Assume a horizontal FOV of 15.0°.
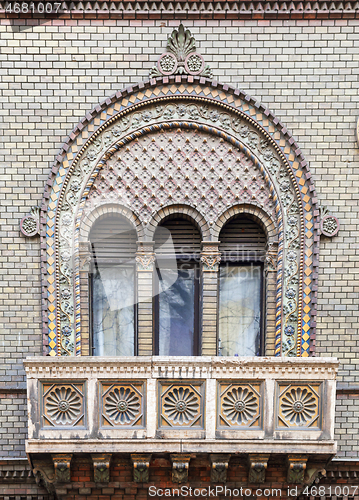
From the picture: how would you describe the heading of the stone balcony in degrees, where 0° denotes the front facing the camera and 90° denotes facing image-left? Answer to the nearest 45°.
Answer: approximately 0°
